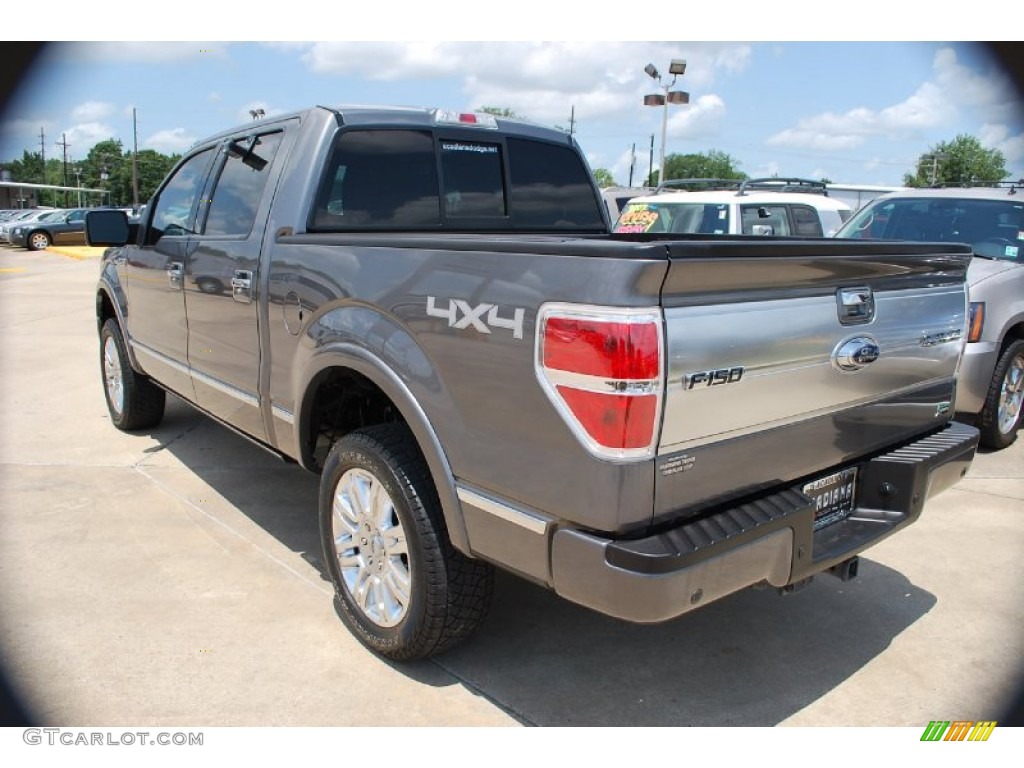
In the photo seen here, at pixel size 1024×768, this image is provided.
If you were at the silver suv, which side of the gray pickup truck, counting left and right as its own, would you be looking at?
right

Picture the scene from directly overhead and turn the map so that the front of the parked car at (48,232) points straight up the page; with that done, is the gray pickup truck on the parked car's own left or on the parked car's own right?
on the parked car's own left

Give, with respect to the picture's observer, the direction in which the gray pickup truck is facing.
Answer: facing away from the viewer and to the left of the viewer

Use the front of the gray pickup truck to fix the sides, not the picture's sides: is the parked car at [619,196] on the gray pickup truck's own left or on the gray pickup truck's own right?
on the gray pickup truck's own right

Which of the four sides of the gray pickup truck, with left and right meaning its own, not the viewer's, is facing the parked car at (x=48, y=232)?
front

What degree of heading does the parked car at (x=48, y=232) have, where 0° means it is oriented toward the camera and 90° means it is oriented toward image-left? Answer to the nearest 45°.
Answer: approximately 45°

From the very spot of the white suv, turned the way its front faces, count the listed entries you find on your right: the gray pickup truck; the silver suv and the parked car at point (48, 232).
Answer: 1
